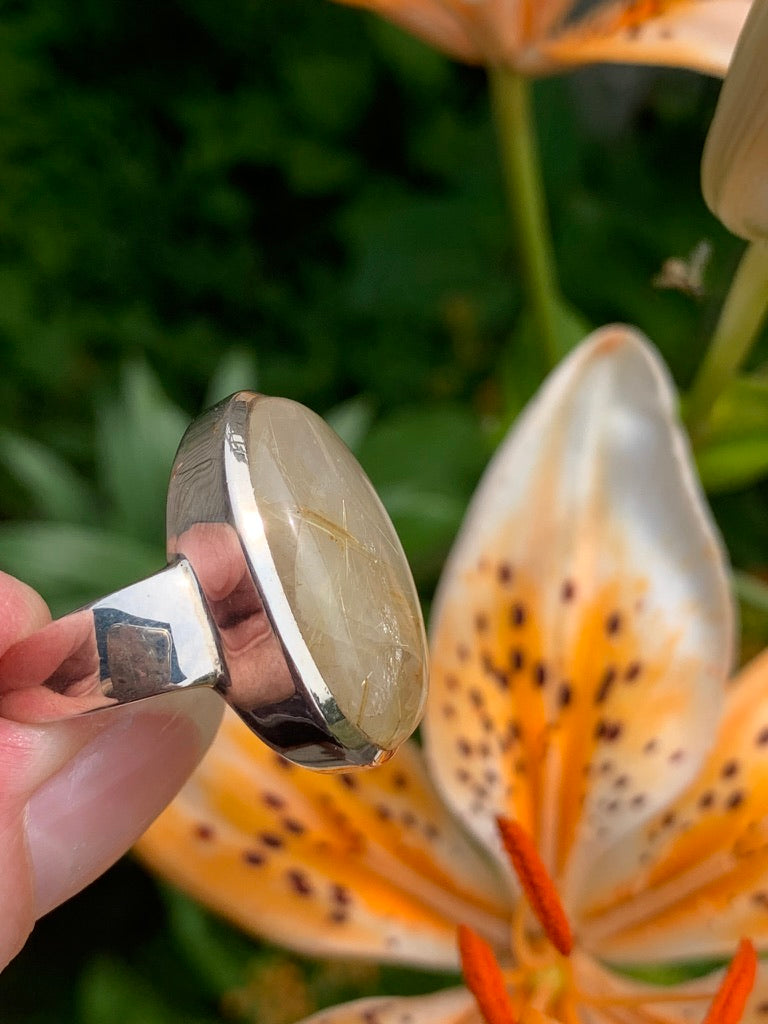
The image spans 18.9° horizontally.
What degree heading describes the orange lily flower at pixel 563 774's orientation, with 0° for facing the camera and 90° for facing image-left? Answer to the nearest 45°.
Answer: approximately 0°
